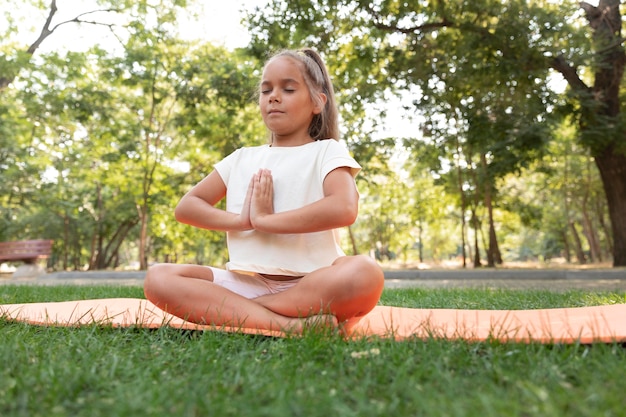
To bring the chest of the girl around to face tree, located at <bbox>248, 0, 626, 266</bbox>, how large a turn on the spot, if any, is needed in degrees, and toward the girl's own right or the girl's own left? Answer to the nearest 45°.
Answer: approximately 180°

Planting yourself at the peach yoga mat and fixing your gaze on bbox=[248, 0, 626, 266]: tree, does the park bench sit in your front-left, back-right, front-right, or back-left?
front-left

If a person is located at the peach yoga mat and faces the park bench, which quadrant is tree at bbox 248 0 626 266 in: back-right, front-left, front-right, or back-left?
front-right

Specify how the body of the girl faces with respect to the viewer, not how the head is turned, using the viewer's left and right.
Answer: facing the viewer and to the left of the viewer
